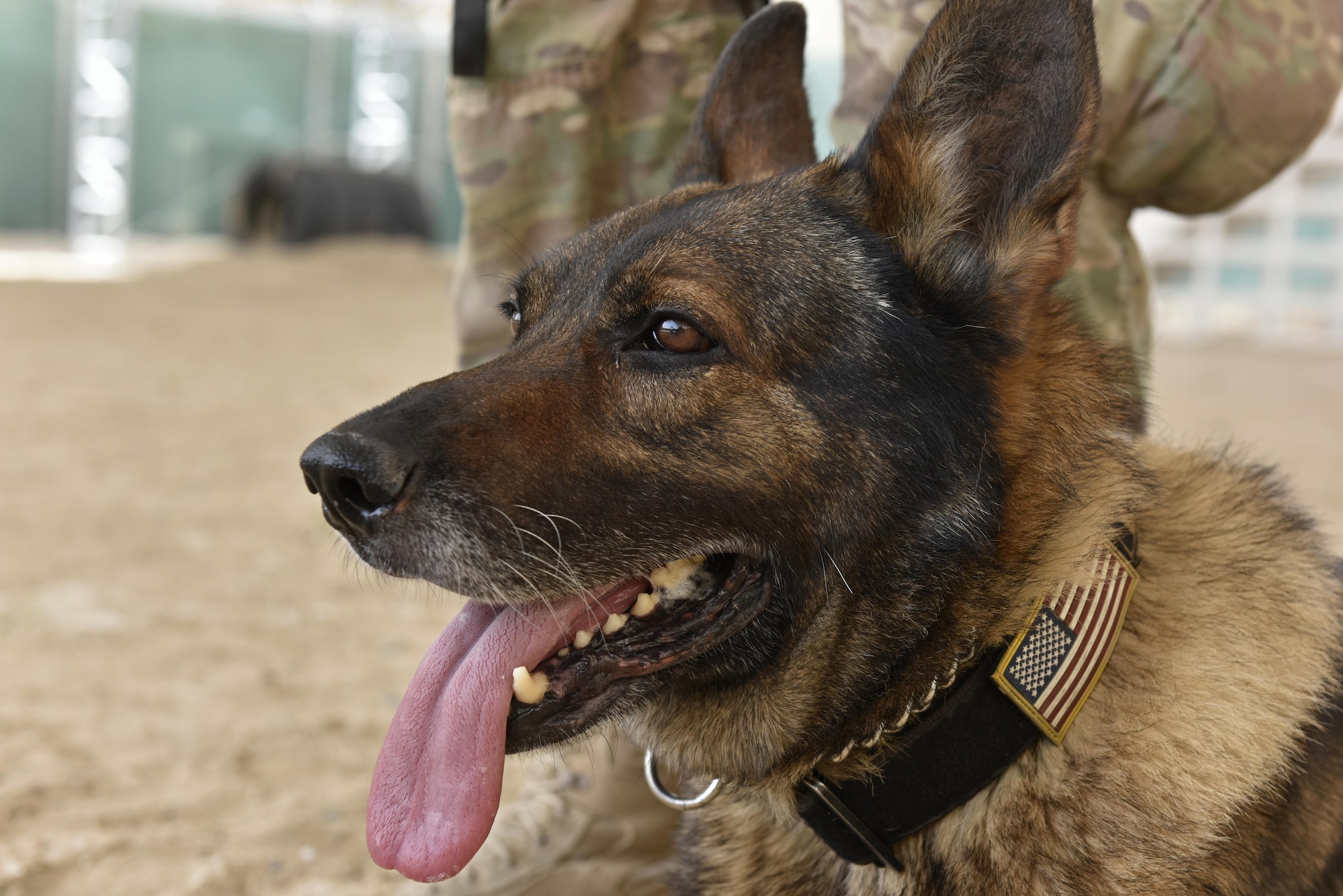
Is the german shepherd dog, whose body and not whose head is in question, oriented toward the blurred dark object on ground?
no

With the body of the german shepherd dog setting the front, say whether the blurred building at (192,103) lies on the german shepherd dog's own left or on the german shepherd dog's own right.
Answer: on the german shepherd dog's own right

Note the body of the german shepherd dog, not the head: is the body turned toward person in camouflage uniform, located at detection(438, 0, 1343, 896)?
no

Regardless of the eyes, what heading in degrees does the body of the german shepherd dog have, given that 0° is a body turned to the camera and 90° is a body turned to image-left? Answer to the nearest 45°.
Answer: approximately 45°
